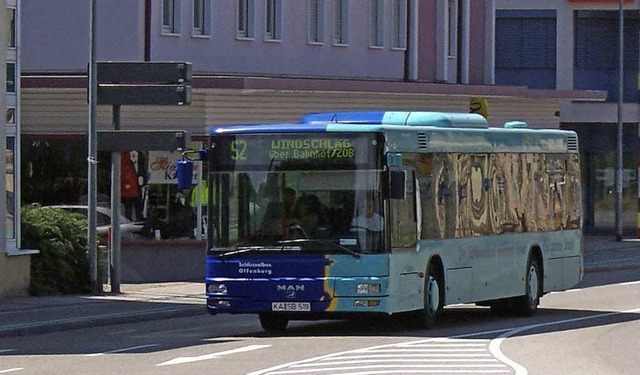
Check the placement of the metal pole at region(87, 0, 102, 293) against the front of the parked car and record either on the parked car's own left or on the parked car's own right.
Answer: on the parked car's own right

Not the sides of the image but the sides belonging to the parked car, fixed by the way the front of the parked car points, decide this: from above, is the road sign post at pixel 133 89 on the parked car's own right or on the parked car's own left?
on the parked car's own right

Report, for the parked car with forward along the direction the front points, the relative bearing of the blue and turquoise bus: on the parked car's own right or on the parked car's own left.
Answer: on the parked car's own right

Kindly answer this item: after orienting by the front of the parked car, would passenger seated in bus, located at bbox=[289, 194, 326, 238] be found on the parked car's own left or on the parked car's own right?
on the parked car's own right

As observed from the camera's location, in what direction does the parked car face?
facing to the right of the viewer

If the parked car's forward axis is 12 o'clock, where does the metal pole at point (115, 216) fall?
The metal pole is roughly at 3 o'clock from the parked car.
